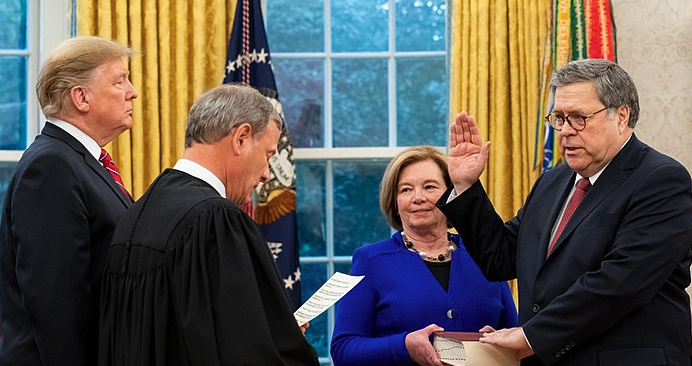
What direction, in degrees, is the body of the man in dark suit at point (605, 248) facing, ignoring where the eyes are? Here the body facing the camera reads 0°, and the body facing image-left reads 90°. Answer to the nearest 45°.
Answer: approximately 45°

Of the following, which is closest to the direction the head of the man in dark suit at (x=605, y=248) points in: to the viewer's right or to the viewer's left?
to the viewer's left

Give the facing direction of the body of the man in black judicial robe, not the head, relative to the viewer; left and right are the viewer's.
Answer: facing away from the viewer and to the right of the viewer

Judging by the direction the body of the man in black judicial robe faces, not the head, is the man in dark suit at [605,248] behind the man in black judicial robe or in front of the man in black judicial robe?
in front

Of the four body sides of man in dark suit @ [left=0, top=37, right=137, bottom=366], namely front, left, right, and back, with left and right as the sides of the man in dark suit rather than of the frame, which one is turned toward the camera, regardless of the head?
right

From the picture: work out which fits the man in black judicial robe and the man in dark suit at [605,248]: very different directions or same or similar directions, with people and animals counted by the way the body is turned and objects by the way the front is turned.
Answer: very different directions

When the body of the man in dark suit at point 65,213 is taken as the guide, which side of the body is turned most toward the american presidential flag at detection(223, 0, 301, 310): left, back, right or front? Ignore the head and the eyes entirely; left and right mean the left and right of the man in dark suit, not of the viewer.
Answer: left

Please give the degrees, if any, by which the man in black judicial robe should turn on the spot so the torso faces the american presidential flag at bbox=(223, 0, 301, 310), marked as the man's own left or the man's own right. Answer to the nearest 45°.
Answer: approximately 45° to the man's own left

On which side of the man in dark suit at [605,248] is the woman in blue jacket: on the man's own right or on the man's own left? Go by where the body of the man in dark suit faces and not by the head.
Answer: on the man's own right
